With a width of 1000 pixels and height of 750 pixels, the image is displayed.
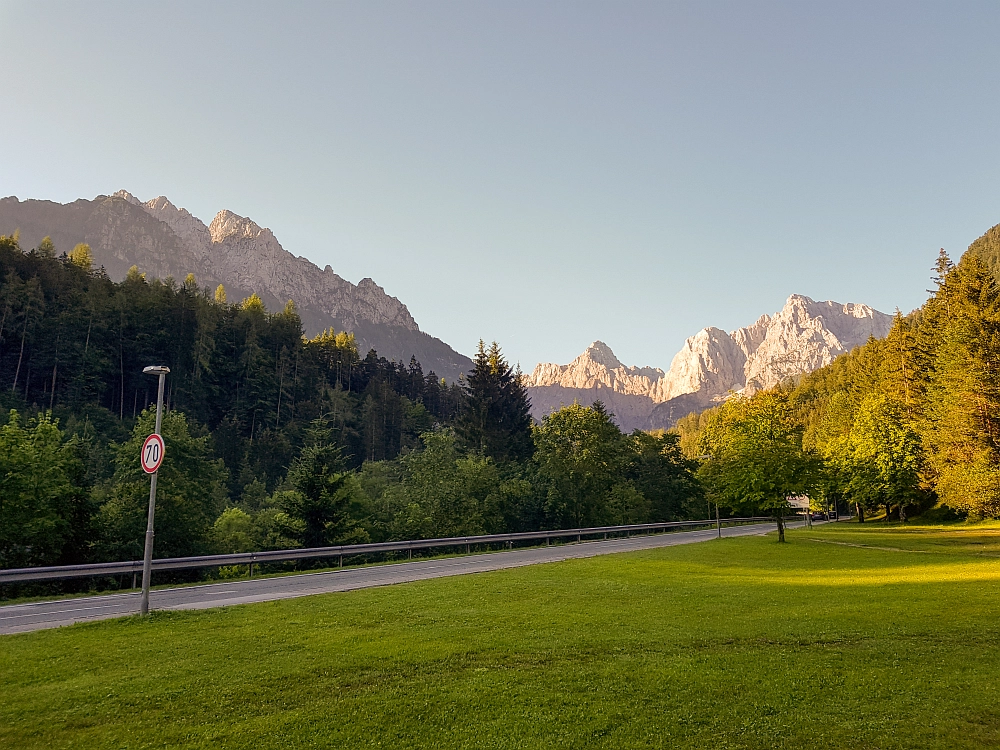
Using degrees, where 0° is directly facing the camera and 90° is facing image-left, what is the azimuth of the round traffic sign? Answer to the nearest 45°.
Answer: approximately 45°

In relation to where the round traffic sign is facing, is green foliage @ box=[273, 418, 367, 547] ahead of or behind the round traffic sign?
behind

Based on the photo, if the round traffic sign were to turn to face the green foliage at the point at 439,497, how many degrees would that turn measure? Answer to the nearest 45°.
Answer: approximately 180°

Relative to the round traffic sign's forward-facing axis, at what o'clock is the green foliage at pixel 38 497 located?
The green foliage is roughly at 4 o'clock from the round traffic sign.

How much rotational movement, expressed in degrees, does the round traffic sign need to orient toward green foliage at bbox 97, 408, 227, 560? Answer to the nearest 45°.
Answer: approximately 135° to its right
